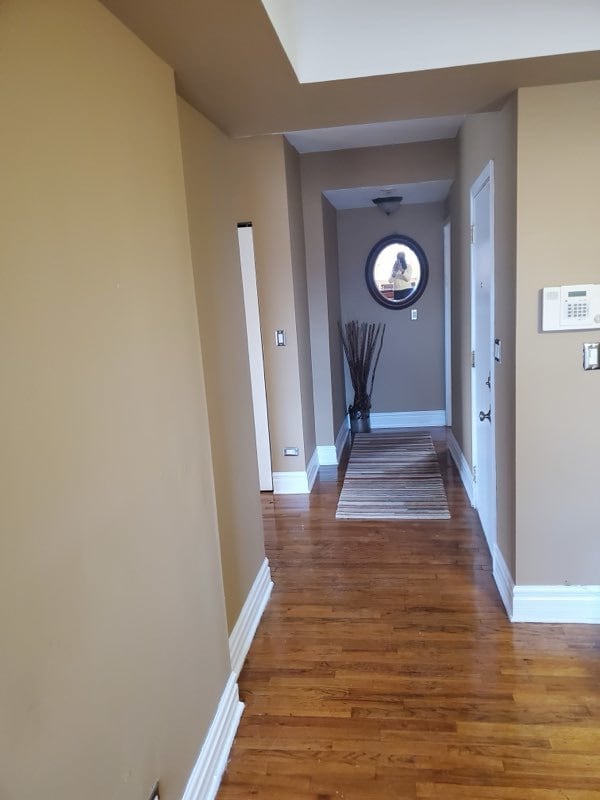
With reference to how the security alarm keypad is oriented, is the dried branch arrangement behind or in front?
behind

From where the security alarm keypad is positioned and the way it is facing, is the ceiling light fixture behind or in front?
behind

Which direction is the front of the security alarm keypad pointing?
toward the camera
